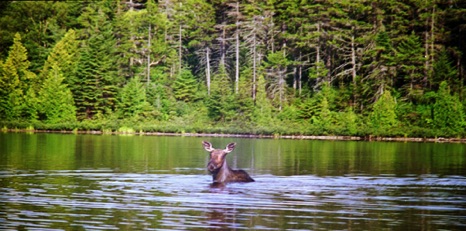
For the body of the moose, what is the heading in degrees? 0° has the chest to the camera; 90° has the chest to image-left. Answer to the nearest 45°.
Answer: approximately 45°
